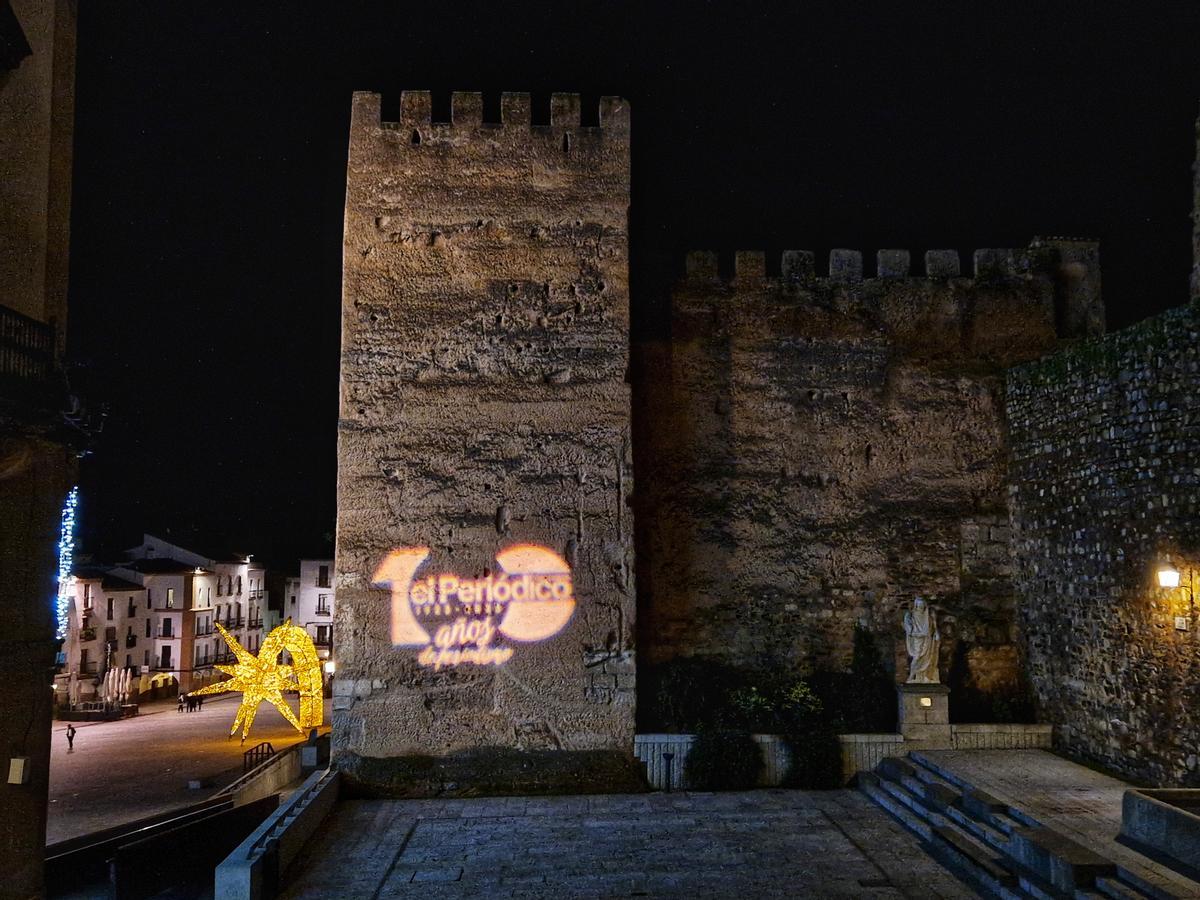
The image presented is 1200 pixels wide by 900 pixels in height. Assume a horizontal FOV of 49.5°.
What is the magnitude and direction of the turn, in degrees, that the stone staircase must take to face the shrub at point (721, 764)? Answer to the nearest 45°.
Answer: approximately 90° to its right

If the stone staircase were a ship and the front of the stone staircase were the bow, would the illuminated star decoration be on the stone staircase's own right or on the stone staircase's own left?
on the stone staircase's own right

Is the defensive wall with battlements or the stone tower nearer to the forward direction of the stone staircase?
the stone tower

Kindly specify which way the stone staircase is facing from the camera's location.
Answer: facing the viewer and to the left of the viewer

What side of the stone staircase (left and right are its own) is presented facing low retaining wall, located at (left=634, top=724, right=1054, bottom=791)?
right

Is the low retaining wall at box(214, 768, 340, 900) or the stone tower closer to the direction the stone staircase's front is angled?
the low retaining wall

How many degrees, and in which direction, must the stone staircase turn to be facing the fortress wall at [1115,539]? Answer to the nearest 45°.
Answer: approximately 180°

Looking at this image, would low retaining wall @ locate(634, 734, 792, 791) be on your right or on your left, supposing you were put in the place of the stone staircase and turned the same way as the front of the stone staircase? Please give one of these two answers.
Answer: on your right

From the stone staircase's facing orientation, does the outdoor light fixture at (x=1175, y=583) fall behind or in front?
behind
